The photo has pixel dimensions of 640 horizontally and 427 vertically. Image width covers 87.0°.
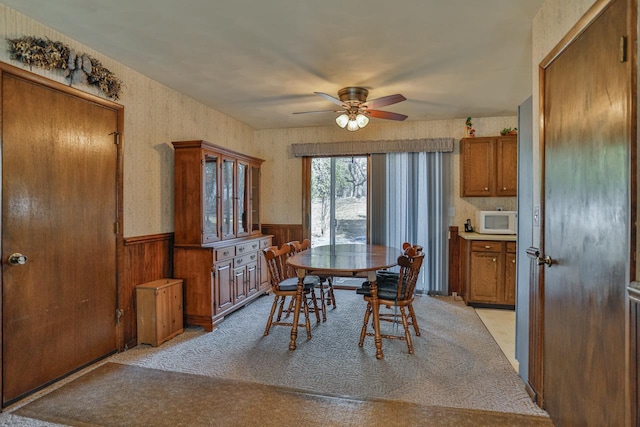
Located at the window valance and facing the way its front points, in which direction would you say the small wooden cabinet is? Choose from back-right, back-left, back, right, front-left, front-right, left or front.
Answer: front-right

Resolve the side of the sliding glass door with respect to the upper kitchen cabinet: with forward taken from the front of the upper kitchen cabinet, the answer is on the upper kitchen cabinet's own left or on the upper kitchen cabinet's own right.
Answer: on the upper kitchen cabinet's own right

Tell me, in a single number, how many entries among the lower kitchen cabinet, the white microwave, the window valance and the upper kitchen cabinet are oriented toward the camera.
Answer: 4

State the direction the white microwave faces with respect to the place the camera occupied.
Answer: facing the viewer

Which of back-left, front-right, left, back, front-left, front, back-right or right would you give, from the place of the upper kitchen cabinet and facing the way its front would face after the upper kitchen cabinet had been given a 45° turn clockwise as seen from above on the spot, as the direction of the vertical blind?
front-right

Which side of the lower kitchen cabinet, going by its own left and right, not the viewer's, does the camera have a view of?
front

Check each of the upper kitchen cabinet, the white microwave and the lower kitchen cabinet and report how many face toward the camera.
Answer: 3

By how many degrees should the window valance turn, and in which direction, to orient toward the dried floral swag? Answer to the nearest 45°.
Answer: approximately 45° to its right

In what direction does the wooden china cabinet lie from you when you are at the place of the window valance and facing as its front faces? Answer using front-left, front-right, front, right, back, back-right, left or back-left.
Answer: front-right

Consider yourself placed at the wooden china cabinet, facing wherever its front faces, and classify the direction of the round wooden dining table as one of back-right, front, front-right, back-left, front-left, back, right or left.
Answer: front

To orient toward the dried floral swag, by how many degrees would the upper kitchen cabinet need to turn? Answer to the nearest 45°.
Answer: approximately 45° to its right

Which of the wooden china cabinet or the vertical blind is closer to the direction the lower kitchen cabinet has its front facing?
the wooden china cabinet
